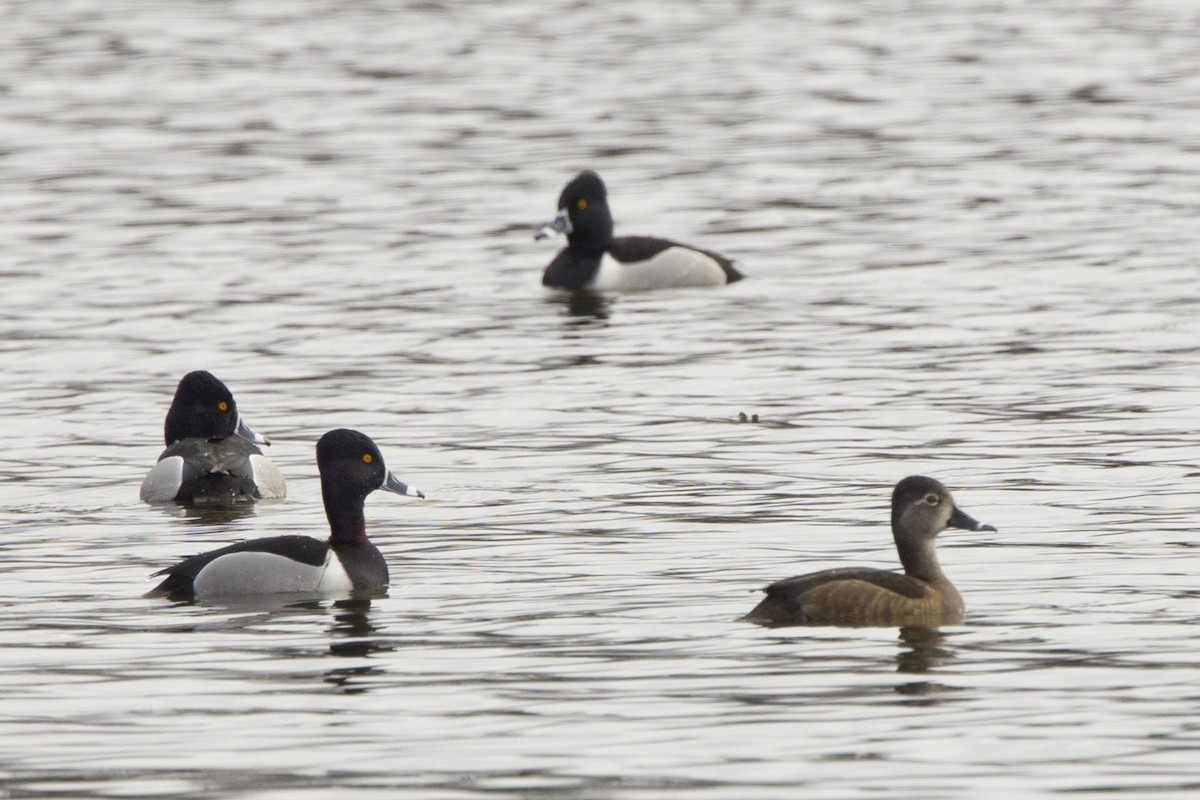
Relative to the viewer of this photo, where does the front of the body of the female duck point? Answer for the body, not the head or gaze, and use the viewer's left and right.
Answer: facing to the right of the viewer

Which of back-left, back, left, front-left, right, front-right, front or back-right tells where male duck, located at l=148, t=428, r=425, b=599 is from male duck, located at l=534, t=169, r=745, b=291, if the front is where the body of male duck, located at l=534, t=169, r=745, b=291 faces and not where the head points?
left

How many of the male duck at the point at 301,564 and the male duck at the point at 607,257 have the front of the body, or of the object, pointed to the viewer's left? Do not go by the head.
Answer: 1

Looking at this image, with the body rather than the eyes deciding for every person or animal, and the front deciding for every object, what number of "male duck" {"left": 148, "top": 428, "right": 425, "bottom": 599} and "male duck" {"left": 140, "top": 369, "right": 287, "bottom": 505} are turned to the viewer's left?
0

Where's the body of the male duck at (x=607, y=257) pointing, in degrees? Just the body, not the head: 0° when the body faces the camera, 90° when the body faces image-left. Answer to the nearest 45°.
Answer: approximately 90°

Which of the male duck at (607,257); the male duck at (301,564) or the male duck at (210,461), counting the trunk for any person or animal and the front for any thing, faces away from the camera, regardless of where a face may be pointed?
the male duck at (210,461)

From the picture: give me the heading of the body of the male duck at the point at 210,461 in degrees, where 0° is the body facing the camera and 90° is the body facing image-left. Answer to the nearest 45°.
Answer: approximately 180°

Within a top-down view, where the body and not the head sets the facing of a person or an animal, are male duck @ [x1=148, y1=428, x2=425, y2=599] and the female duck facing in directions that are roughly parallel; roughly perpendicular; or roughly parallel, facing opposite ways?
roughly parallel

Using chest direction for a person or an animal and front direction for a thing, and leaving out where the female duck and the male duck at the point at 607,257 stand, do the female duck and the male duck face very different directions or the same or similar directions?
very different directions

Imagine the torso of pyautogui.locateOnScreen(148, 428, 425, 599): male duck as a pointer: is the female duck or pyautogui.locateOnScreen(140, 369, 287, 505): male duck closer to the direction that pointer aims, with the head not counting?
the female duck

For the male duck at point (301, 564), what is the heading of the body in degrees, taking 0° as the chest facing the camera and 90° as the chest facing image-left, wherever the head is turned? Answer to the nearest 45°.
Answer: approximately 270°

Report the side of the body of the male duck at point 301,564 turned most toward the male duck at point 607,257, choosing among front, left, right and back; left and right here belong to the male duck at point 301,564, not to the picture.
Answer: left

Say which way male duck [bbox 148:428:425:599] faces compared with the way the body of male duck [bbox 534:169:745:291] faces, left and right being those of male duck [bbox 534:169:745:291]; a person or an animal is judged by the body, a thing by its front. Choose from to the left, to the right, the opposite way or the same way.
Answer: the opposite way
